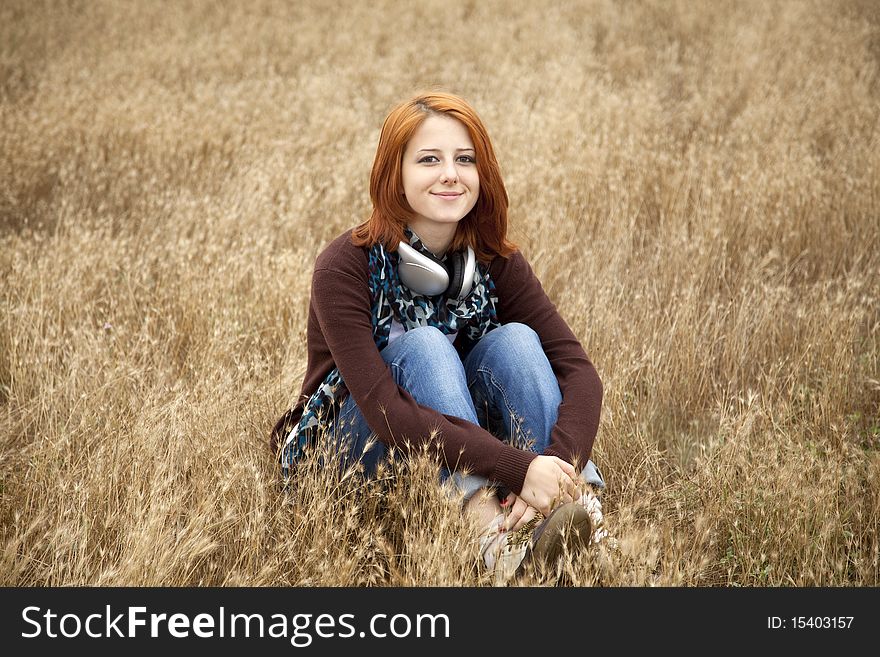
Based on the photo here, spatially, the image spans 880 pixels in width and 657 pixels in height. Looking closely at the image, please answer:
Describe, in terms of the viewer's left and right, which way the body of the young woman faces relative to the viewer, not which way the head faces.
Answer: facing the viewer and to the right of the viewer
